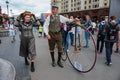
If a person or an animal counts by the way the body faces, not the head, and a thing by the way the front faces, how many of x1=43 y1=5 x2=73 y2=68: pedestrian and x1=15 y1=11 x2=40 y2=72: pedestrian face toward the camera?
2

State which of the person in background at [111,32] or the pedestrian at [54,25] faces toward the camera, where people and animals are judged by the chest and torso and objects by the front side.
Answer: the pedestrian

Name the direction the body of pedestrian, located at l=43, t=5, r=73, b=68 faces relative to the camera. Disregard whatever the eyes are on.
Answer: toward the camera

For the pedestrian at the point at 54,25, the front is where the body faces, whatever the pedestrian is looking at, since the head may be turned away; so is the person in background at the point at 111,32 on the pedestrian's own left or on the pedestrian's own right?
on the pedestrian's own left

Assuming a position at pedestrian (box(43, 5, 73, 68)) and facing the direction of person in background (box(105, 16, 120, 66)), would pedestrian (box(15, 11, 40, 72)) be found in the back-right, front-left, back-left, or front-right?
back-left

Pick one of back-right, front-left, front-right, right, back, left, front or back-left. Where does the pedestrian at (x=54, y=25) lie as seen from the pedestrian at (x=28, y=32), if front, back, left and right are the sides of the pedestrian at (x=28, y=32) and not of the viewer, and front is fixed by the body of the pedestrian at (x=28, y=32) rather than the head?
left

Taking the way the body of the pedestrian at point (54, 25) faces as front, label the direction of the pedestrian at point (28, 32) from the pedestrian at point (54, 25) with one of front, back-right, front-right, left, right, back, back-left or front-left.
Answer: right

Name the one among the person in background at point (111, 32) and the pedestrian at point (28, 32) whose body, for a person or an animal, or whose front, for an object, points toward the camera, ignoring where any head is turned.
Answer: the pedestrian

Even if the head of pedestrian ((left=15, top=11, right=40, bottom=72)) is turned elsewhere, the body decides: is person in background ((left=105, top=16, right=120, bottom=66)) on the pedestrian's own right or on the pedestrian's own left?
on the pedestrian's own left
